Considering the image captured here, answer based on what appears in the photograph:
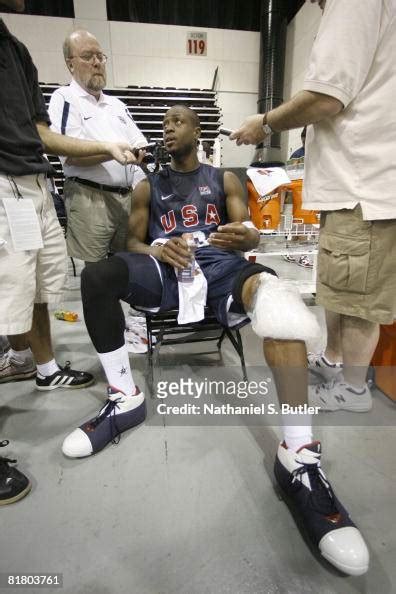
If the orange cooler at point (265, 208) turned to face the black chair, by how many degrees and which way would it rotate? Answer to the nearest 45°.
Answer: approximately 45° to its right

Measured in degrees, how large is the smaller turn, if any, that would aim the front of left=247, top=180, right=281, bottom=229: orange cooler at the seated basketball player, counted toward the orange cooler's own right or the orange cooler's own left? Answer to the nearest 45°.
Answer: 0° — it already faces them

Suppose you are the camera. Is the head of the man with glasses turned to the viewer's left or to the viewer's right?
to the viewer's right

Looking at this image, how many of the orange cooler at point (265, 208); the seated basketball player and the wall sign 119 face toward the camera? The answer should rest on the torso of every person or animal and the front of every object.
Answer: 3

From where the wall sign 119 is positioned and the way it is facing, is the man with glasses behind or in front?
in front

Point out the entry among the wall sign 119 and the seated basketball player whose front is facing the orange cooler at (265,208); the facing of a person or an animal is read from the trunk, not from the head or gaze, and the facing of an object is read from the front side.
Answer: the wall sign 119

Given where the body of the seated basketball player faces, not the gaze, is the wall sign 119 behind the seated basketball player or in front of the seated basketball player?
behind

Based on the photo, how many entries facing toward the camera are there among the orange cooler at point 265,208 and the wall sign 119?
2

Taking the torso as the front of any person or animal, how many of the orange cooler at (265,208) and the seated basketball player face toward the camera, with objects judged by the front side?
2
